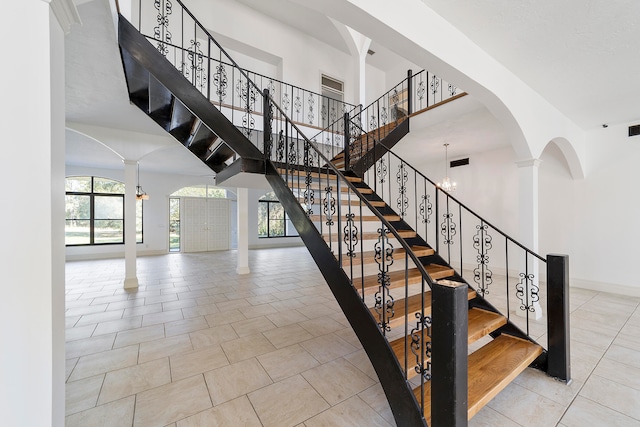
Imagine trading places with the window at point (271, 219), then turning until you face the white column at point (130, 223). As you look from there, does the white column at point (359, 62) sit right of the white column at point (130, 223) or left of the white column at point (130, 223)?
left

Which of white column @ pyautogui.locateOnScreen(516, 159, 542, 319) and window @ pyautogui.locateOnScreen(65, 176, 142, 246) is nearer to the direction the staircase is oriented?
the white column

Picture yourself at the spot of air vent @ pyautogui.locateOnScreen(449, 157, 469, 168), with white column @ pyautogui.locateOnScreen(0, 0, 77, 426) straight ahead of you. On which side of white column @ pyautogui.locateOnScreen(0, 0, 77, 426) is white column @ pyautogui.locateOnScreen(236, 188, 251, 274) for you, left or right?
right

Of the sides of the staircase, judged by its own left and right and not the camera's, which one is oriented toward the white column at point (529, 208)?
left

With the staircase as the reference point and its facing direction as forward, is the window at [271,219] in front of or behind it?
behind

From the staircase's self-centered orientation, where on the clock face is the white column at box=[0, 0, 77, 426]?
The white column is roughly at 3 o'clock from the staircase.

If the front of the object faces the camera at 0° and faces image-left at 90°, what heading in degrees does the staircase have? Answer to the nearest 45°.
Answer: approximately 315°

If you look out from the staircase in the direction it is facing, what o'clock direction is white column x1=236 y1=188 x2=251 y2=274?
The white column is roughly at 6 o'clock from the staircase.

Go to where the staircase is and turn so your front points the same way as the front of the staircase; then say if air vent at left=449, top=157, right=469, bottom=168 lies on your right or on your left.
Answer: on your left
